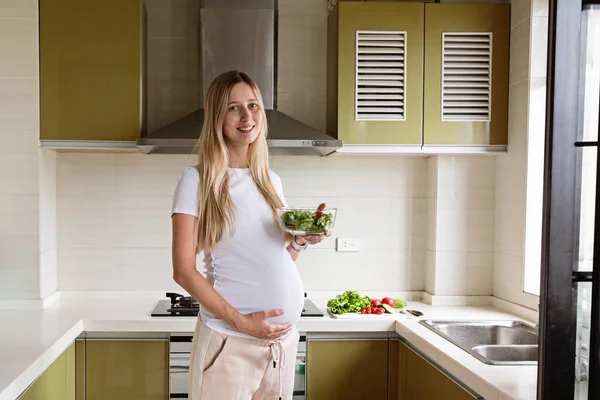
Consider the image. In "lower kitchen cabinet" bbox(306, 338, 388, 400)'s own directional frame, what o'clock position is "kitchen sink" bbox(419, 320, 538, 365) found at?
The kitchen sink is roughly at 9 o'clock from the lower kitchen cabinet.

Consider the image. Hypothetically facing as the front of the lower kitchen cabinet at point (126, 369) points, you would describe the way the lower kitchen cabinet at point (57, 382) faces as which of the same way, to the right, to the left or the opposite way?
to the left

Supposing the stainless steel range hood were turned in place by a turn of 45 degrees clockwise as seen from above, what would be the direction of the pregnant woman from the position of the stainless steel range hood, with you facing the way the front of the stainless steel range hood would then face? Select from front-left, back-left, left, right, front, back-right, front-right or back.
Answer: front-left

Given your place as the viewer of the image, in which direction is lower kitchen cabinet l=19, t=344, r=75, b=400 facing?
facing to the right of the viewer

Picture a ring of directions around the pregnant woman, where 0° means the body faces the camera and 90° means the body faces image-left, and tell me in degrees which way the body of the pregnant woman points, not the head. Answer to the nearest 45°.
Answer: approximately 315°

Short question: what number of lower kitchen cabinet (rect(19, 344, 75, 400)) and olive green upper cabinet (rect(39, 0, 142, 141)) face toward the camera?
1

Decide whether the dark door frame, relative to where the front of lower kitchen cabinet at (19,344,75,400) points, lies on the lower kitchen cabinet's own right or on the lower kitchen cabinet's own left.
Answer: on the lower kitchen cabinet's own right

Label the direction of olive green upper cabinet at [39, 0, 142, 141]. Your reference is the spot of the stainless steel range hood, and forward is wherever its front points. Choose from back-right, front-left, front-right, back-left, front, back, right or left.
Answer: right
